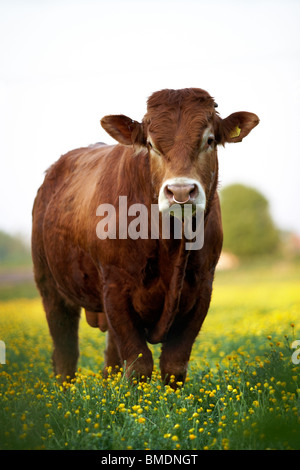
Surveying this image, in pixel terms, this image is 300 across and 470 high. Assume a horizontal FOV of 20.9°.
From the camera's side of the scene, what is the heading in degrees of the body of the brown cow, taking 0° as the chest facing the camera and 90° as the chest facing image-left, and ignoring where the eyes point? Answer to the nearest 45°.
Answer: approximately 315°
